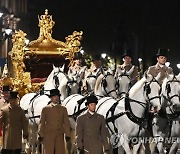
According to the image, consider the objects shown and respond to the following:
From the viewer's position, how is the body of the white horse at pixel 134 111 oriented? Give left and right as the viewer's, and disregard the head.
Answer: facing the viewer and to the right of the viewer

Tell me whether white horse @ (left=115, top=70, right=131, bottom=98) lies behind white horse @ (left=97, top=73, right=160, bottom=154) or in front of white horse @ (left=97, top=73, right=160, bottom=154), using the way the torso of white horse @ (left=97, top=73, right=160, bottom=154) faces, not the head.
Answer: behind

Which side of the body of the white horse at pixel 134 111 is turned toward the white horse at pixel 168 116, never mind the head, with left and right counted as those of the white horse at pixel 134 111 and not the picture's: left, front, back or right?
left

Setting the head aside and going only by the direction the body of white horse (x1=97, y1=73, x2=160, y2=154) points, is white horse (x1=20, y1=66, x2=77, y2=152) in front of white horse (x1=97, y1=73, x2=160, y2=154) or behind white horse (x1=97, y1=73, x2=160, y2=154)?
behind
